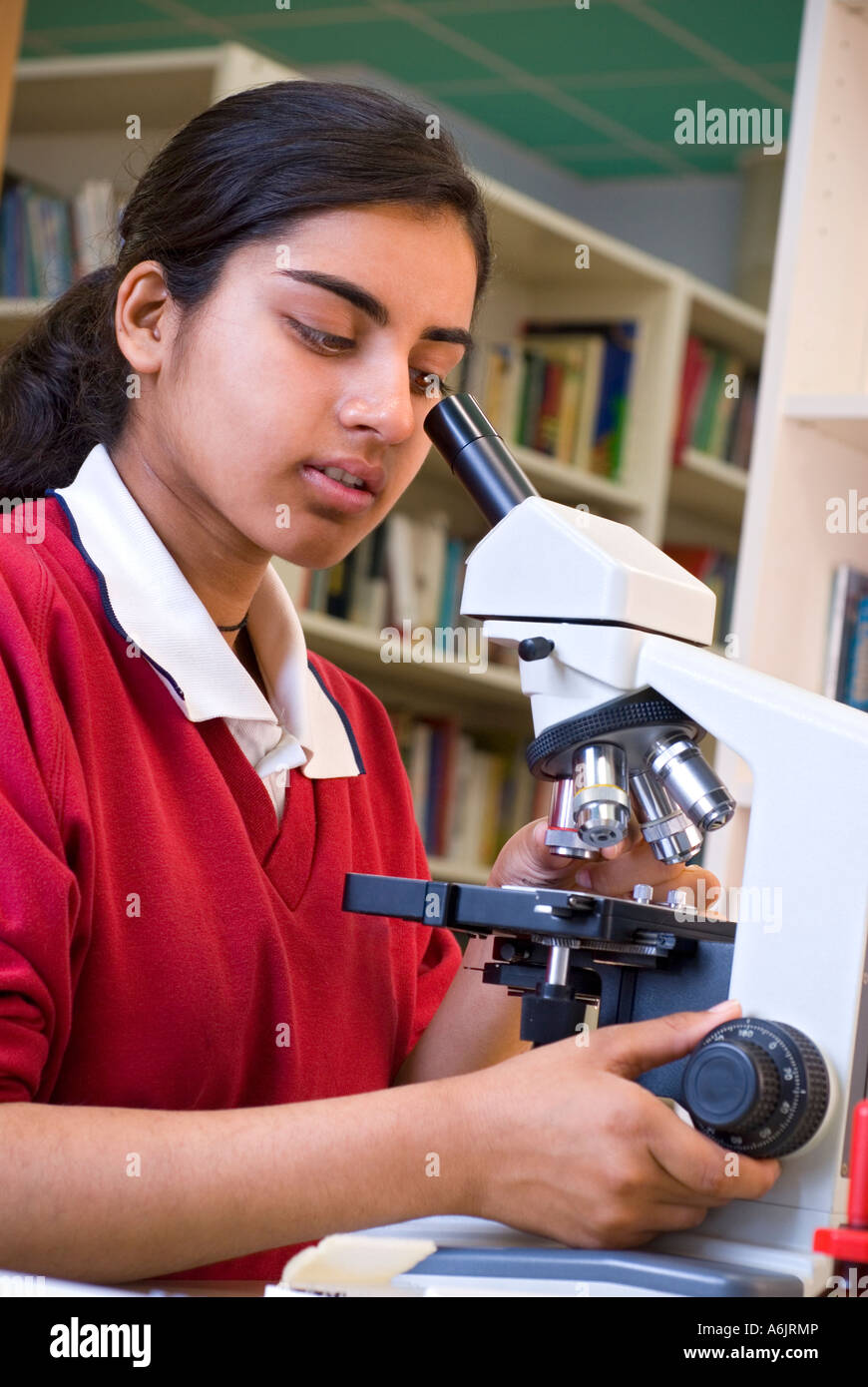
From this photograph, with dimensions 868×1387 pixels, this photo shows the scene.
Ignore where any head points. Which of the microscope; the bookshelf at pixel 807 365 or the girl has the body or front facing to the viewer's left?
the microscope

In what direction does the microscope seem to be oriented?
to the viewer's left

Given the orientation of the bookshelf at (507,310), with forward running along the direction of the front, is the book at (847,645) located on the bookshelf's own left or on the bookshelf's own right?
on the bookshelf's own left

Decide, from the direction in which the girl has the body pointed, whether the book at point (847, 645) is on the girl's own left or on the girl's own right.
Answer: on the girl's own left

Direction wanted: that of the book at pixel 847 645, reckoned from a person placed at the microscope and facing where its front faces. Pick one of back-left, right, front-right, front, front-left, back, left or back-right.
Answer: right

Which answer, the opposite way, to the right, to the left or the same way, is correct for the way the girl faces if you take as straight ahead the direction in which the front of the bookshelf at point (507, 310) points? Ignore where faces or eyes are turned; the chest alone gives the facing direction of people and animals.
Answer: to the left

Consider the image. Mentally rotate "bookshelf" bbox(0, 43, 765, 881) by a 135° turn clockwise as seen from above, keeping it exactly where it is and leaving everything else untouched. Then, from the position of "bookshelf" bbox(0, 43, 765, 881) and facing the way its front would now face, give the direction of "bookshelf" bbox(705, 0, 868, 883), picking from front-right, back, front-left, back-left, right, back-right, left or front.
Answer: back

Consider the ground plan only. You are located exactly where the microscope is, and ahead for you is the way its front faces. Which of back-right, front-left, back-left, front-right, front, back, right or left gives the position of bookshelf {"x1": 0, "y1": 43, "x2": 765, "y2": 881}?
right

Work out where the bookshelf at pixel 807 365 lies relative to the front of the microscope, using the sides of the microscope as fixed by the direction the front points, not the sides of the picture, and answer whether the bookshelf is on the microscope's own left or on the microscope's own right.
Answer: on the microscope's own right

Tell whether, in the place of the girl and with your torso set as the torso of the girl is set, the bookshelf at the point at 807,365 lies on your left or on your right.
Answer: on your left
